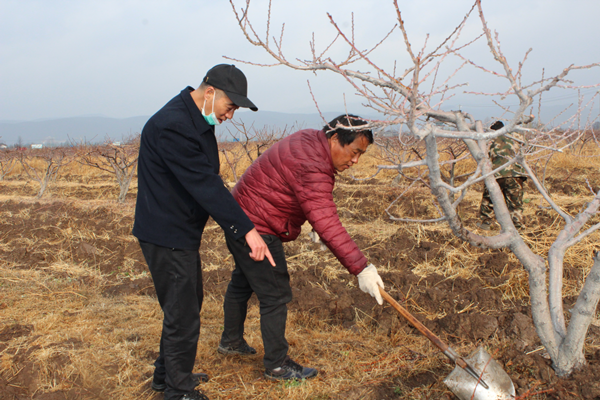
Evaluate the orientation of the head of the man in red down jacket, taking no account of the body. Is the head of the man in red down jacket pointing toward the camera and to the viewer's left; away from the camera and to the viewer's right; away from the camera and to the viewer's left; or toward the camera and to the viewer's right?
toward the camera and to the viewer's right

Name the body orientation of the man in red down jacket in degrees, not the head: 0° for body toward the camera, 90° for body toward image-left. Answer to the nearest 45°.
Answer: approximately 270°

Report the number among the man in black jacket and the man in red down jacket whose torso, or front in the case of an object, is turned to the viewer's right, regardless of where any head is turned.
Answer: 2

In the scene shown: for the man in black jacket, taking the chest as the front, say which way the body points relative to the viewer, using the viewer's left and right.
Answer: facing to the right of the viewer
